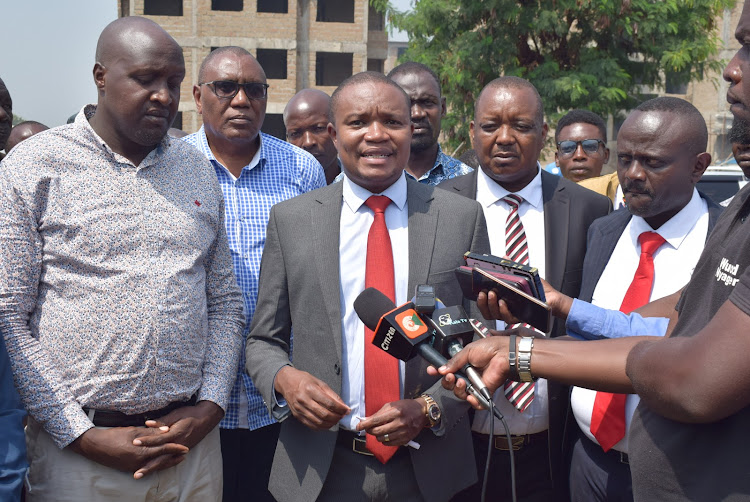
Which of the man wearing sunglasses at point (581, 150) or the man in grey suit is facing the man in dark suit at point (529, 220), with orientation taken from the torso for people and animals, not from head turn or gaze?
the man wearing sunglasses

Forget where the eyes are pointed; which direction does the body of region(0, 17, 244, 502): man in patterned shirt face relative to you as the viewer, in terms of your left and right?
facing the viewer and to the right of the viewer

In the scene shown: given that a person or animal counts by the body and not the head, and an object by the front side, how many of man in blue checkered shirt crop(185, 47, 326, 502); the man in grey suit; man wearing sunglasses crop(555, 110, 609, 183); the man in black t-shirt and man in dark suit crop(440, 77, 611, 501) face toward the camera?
4

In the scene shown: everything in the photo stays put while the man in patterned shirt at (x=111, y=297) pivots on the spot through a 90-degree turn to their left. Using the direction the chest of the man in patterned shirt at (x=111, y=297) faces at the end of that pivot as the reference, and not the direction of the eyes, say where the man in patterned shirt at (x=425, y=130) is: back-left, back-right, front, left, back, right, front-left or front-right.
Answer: front

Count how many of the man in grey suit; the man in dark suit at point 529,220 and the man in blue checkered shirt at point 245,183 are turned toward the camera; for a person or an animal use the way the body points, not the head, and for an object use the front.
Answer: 3

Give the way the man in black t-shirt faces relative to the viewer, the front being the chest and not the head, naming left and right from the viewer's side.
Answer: facing to the left of the viewer

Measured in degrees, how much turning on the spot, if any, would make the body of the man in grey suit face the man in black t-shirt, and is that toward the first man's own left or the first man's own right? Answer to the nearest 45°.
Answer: approximately 45° to the first man's own left

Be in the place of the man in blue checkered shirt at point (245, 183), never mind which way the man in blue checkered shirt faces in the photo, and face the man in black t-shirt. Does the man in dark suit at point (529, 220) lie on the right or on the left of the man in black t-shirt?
left

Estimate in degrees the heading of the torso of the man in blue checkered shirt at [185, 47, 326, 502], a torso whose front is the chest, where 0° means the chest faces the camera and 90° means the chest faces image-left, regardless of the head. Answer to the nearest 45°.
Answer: approximately 0°

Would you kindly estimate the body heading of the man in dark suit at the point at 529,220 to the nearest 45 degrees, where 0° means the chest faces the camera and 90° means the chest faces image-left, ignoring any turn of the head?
approximately 0°

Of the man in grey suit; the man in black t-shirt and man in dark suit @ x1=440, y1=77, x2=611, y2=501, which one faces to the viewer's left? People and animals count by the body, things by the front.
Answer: the man in black t-shirt

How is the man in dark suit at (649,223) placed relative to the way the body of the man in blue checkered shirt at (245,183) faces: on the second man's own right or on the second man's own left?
on the second man's own left

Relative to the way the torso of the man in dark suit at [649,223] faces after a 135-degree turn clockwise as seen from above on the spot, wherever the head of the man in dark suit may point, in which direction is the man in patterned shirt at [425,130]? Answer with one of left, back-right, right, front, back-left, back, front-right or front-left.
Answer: front-left

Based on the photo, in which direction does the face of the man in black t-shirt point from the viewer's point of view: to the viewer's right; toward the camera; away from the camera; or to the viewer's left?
to the viewer's left

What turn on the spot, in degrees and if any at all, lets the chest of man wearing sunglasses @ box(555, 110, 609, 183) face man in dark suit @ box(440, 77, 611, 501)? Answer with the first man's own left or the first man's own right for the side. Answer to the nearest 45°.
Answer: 0° — they already face them
